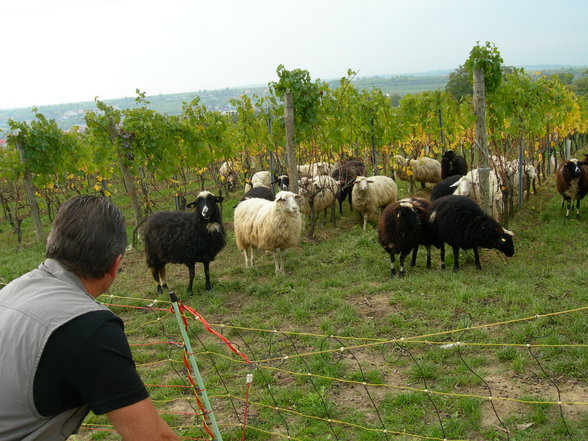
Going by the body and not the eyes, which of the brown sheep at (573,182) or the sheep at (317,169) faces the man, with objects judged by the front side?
the brown sheep

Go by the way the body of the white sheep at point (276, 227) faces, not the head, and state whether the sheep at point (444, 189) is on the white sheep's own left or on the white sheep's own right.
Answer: on the white sheep's own left

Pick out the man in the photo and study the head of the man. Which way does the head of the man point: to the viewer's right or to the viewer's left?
to the viewer's right

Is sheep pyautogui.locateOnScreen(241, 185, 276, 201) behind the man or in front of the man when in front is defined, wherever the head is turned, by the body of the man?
in front

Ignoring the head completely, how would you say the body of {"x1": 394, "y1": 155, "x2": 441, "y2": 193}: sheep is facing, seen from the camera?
to the viewer's left

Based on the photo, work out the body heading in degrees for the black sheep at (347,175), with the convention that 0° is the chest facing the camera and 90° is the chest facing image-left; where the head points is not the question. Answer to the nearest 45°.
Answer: approximately 45°

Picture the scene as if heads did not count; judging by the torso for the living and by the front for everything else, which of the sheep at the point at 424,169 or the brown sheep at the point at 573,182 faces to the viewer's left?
the sheep

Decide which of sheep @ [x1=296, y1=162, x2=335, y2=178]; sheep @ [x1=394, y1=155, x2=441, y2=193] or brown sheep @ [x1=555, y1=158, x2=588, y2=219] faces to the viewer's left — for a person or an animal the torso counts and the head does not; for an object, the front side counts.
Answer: sheep @ [x1=394, y1=155, x2=441, y2=193]

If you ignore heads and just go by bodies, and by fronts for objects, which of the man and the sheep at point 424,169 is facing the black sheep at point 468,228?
the man

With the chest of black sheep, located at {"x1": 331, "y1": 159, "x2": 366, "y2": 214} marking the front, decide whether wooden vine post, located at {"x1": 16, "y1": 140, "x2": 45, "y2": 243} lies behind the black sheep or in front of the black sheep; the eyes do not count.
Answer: in front
